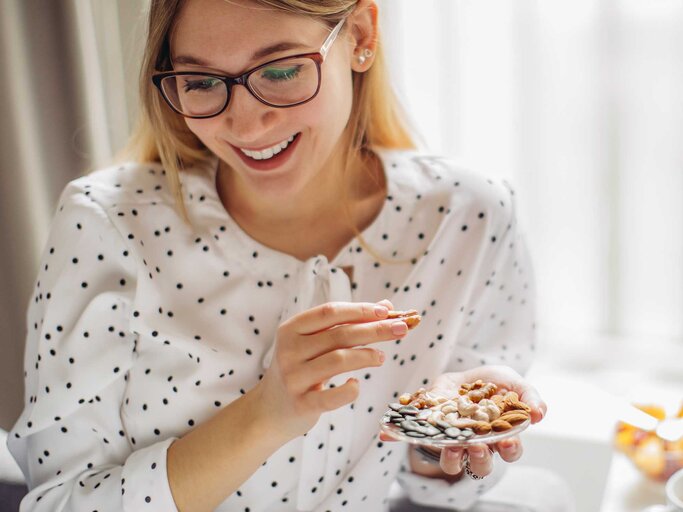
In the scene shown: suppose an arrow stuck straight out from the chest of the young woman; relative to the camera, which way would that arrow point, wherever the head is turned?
toward the camera
